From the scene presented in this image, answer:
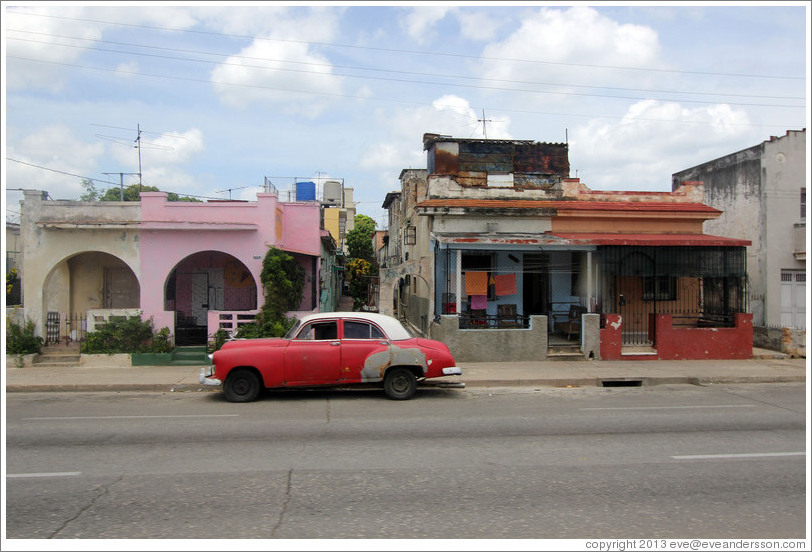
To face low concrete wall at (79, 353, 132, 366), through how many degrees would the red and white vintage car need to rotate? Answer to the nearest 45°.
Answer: approximately 45° to its right

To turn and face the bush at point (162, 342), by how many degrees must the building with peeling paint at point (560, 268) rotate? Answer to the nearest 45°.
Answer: approximately 45° to its right

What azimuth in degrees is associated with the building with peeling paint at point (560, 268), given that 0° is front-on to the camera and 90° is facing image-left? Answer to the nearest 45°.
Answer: approximately 0°

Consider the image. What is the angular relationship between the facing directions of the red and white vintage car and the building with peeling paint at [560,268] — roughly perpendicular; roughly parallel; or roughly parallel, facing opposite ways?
roughly perpendicular

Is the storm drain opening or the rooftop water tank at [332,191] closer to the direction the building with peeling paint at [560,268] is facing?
the storm drain opening

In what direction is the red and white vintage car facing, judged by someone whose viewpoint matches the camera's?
facing to the left of the viewer
